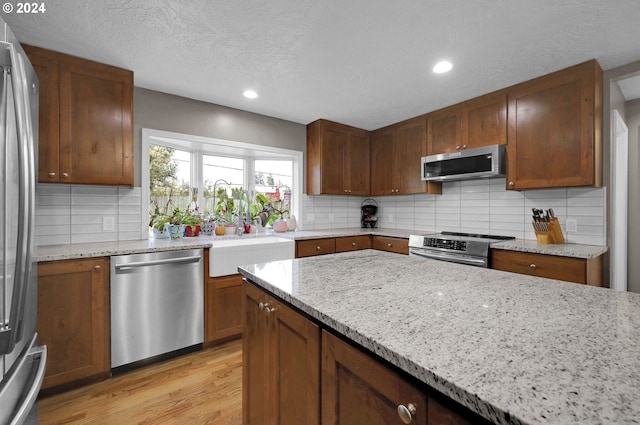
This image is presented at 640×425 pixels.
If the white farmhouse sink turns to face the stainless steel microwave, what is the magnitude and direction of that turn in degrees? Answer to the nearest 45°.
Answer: approximately 45° to its left

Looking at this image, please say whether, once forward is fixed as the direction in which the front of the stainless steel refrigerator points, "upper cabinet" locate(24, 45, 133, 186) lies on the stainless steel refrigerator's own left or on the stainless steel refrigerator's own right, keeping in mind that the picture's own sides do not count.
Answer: on the stainless steel refrigerator's own left

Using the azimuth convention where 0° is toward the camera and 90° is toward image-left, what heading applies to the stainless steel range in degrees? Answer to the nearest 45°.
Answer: approximately 45°

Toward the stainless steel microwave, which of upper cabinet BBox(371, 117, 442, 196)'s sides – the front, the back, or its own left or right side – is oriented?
left

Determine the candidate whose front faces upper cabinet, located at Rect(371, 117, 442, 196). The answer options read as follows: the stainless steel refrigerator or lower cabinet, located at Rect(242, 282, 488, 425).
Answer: the stainless steel refrigerator

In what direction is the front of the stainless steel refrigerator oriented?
to the viewer's right

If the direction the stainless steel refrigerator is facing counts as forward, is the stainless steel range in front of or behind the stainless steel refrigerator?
in front

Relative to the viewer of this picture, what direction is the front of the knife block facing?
facing the viewer and to the left of the viewer

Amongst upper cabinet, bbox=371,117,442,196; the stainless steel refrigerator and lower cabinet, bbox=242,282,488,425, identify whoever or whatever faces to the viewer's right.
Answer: the stainless steel refrigerator

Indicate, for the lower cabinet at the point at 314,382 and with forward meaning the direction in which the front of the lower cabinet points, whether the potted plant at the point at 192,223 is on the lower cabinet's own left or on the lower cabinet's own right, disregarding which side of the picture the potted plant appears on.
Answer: on the lower cabinet's own right

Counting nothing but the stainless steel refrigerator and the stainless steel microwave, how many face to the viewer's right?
1

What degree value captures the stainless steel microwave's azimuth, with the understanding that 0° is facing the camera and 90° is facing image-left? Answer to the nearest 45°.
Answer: approximately 45°
